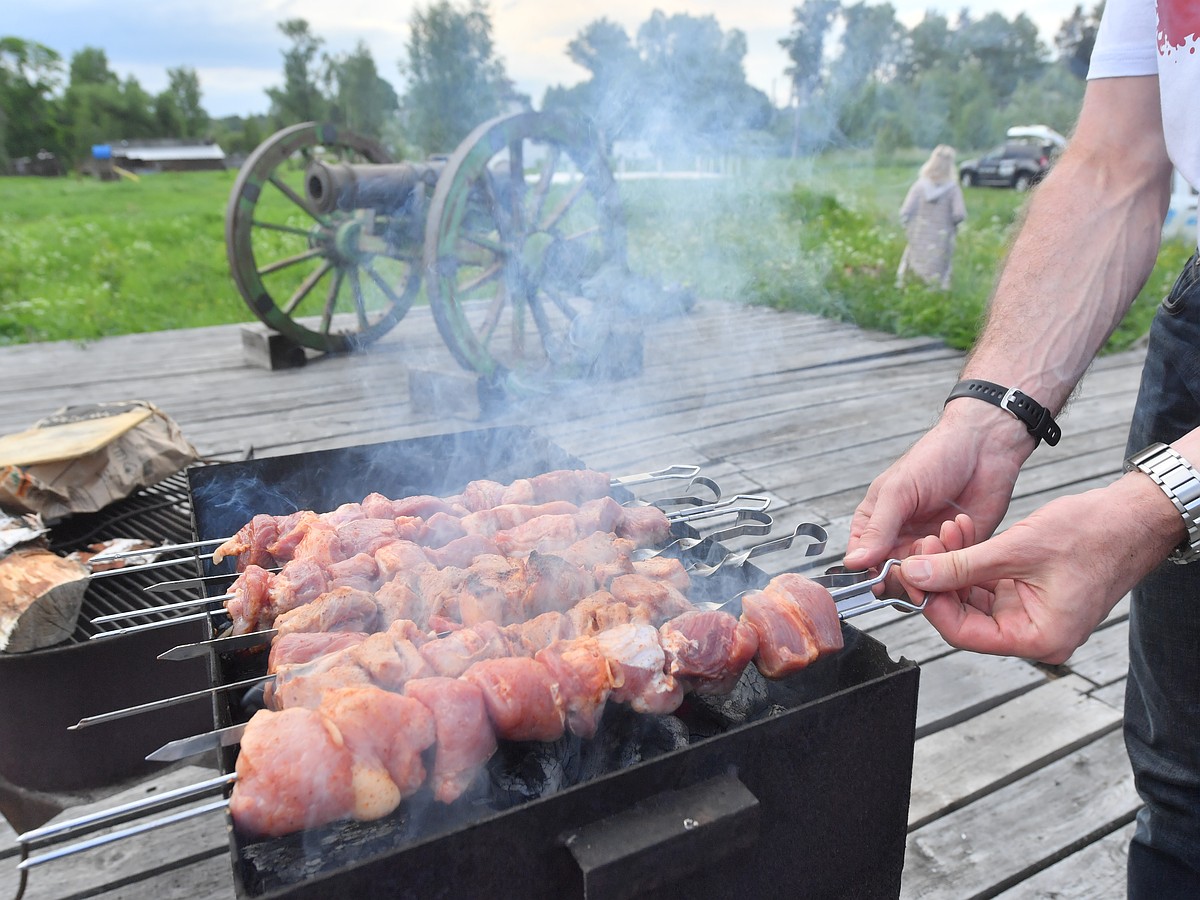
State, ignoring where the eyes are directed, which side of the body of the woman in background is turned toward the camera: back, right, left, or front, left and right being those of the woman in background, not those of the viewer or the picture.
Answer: back

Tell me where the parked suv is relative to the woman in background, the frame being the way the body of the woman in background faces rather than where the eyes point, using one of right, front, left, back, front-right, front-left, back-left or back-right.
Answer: front

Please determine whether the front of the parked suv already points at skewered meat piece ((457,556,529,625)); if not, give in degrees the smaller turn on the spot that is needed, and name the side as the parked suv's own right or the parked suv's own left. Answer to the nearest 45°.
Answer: approximately 135° to the parked suv's own left

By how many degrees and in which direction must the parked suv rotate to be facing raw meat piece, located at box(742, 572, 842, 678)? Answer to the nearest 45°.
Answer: approximately 135° to its left

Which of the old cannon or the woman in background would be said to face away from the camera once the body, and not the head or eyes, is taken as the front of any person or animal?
the woman in background

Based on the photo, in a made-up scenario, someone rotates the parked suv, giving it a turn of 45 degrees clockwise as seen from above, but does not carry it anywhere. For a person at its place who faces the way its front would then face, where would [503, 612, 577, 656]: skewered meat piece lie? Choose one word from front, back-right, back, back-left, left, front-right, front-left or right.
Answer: back

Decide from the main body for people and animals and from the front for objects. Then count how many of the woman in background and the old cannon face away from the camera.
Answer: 1

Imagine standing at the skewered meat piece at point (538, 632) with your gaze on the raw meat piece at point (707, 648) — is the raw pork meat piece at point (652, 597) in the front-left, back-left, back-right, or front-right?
front-left

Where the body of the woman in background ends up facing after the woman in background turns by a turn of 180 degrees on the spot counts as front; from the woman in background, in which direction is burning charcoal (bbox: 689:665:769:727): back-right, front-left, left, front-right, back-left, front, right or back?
front

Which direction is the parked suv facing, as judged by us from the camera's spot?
facing away from the viewer and to the left of the viewer

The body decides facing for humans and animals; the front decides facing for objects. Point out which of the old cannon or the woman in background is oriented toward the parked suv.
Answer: the woman in background

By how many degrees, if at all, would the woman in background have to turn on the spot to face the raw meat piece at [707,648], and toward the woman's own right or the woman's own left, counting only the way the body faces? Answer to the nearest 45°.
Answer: approximately 180°

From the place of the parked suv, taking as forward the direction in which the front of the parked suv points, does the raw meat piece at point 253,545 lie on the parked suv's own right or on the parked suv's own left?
on the parked suv's own left

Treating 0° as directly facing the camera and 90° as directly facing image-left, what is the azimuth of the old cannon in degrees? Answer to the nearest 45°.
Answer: approximately 45°

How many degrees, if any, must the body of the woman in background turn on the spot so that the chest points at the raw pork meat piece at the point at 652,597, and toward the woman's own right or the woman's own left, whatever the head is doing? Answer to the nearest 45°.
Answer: approximately 180°
